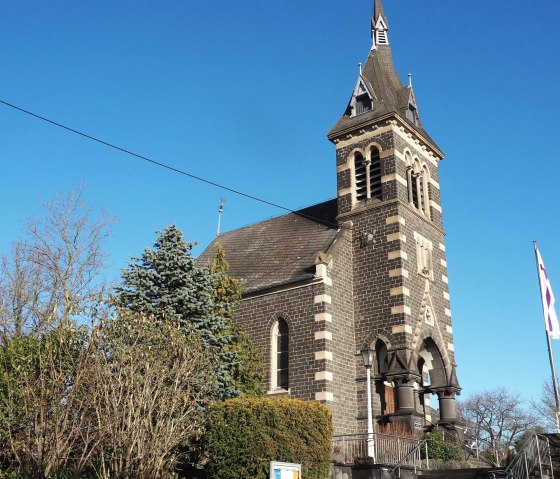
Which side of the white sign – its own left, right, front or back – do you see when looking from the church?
back

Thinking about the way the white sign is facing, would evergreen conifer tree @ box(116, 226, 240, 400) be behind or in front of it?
behind

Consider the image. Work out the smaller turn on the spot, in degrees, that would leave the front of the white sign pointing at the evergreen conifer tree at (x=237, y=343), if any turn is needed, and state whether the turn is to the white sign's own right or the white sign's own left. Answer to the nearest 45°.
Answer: approximately 180°

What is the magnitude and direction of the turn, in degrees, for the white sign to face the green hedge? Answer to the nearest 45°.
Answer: approximately 180°

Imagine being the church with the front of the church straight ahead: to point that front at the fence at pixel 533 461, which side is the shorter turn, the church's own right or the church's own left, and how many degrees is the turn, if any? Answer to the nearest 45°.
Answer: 0° — it already faces it

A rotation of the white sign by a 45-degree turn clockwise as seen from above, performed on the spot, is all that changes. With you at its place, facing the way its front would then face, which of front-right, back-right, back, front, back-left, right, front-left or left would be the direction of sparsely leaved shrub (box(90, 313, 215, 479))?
right

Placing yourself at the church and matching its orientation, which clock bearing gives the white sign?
The white sign is roughly at 2 o'clock from the church.

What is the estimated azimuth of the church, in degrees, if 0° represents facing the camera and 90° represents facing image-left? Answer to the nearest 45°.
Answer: approximately 315°

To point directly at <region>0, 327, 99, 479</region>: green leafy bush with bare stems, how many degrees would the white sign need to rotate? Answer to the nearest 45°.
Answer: approximately 90° to its right

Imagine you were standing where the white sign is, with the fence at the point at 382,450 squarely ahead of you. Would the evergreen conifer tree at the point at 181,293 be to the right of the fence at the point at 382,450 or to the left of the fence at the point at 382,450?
left

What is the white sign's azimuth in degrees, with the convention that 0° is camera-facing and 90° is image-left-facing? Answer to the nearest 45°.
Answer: approximately 0°
